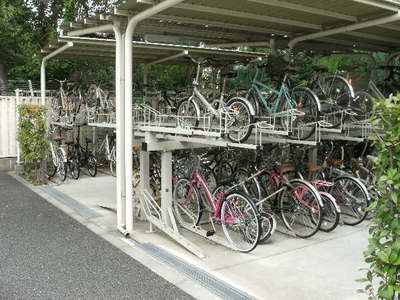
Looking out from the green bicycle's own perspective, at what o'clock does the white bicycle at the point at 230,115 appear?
The white bicycle is roughly at 9 o'clock from the green bicycle.

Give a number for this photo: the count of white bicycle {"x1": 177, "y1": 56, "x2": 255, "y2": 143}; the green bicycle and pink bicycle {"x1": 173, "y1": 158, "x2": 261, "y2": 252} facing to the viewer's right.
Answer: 0

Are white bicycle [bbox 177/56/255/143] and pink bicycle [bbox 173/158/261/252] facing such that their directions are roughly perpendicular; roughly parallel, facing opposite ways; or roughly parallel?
roughly parallel

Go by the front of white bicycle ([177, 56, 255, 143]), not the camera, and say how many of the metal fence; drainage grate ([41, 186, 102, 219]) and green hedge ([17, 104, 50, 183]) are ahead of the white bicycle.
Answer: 3

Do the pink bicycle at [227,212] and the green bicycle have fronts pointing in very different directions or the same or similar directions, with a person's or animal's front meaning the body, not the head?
same or similar directions

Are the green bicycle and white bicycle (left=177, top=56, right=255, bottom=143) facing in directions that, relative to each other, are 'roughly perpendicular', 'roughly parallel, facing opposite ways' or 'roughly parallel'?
roughly parallel

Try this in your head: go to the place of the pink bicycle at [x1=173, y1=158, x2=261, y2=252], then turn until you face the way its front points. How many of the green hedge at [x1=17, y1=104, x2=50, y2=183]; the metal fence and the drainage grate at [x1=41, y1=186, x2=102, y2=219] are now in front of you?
3

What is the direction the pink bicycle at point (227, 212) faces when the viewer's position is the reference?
facing away from the viewer and to the left of the viewer

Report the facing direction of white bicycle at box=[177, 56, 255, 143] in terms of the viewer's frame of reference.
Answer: facing away from the viewer and to the left of the viewer

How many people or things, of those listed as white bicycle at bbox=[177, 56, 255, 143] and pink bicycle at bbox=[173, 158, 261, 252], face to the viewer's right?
0

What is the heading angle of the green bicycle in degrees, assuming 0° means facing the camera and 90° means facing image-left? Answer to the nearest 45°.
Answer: approximately 135°

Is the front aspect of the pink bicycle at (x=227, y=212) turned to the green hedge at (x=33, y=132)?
yes

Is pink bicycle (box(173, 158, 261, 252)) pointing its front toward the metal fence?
yes
